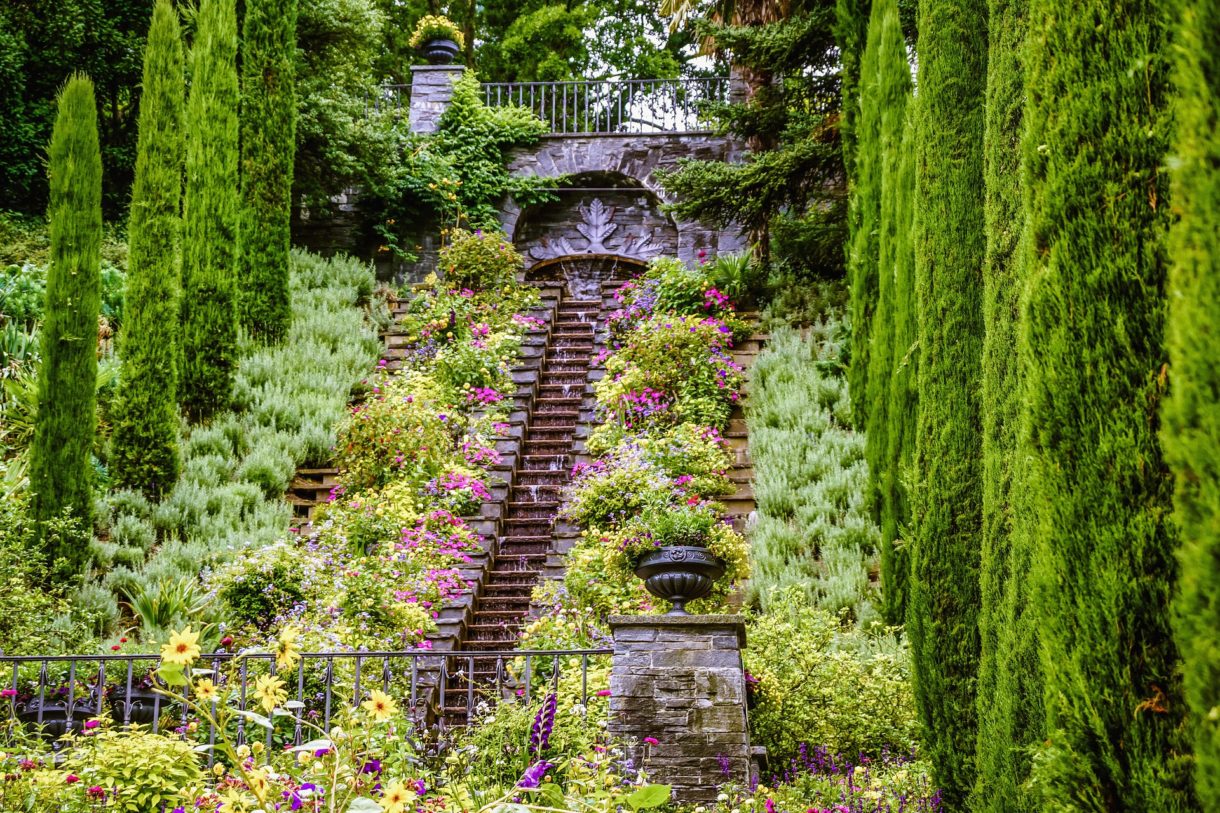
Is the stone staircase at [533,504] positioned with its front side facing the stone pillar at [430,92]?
no

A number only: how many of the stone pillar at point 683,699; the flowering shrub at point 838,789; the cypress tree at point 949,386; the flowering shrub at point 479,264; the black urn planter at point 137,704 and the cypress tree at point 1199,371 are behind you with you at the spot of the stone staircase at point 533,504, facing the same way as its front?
1

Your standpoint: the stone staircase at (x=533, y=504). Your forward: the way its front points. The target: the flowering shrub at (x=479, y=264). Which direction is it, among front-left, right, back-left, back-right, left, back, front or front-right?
back

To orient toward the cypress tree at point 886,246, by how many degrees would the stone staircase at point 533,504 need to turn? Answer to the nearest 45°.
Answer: approximately 45° to its left

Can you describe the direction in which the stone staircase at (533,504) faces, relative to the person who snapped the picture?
facing the viewer

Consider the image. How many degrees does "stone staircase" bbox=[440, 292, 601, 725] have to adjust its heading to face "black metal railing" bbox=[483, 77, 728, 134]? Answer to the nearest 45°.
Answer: approximately 180°

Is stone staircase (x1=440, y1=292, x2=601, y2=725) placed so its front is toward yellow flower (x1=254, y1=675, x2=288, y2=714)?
yes

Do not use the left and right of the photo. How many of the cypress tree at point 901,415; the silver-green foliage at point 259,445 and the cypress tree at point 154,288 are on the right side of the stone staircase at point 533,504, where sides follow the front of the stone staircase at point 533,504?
2

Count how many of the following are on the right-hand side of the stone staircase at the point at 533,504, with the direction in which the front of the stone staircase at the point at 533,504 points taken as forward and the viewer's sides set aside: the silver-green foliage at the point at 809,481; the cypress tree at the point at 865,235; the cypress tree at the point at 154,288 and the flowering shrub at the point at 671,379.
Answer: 1

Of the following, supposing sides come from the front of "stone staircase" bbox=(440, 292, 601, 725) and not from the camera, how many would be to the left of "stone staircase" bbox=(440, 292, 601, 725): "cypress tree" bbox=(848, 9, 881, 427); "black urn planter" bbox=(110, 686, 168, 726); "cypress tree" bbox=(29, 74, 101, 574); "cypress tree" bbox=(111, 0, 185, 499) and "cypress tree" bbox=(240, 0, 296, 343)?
1

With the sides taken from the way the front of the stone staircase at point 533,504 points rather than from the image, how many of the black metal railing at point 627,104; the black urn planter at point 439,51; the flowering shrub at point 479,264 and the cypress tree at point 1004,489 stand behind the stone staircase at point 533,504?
3

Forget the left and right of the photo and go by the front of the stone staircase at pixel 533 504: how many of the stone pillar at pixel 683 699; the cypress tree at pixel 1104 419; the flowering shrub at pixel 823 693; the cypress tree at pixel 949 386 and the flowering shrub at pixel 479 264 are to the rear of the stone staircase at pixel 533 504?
1

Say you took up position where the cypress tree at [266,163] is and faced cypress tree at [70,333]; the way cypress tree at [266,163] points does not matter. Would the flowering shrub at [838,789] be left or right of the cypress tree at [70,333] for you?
left

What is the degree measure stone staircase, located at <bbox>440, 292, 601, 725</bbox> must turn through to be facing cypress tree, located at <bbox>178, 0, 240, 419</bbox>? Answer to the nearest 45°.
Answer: approximately 90° to its right

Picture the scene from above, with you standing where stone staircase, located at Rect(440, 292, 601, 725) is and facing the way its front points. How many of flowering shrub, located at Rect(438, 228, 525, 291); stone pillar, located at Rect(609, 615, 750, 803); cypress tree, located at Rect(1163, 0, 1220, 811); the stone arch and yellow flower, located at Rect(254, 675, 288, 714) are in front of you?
3

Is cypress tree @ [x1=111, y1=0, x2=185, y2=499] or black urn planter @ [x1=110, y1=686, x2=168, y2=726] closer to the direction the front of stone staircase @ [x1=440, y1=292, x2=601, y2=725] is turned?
the black urn planter

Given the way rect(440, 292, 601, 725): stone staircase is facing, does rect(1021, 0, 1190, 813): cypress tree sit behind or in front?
in front

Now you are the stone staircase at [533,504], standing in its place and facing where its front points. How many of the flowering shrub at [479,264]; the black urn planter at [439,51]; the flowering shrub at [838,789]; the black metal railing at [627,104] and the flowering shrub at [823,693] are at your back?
3

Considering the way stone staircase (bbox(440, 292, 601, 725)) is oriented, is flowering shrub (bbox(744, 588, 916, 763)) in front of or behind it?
in front
